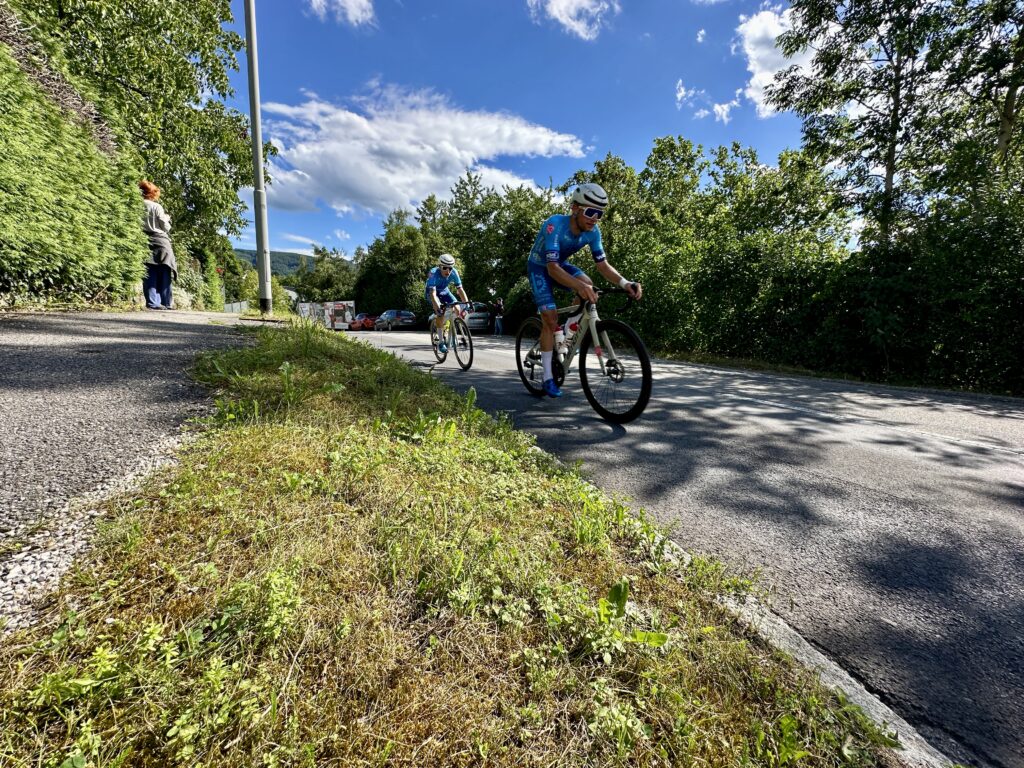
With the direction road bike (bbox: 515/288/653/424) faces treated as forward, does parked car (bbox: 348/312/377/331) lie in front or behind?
behind

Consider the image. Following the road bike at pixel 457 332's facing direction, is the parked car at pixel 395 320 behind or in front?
behind

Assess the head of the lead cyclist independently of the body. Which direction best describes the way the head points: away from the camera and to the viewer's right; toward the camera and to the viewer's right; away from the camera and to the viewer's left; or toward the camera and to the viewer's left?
toward the camera and to the viewer's right

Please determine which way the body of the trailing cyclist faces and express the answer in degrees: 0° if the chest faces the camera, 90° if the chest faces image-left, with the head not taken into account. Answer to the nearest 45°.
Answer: approximately 315°

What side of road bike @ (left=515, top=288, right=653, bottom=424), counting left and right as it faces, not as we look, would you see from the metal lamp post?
back

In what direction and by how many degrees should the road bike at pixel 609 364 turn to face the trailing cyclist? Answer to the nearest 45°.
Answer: approximately 180°

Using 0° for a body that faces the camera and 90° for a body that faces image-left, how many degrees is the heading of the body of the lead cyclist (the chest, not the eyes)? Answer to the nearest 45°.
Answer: approximately 315°

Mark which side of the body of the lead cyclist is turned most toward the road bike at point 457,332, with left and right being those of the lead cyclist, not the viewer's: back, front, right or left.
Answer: back

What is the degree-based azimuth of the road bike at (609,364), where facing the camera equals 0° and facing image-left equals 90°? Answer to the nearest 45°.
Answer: approximately 315°
